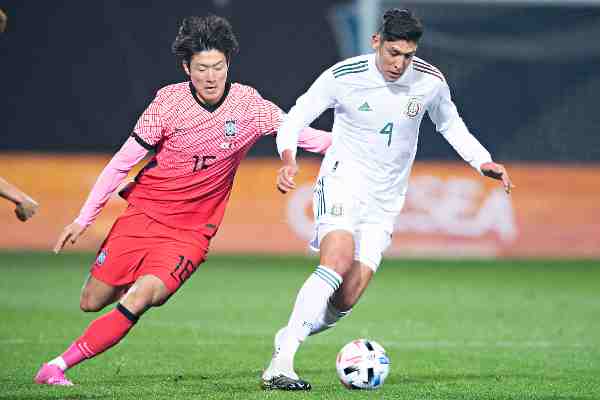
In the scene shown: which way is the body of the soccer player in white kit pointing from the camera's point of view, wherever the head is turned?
toward the camera

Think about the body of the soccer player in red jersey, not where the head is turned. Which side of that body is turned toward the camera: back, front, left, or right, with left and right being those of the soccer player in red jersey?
front

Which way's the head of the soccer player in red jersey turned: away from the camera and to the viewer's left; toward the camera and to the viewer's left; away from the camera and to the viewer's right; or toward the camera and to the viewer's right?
toward the camera and to the viewer's right

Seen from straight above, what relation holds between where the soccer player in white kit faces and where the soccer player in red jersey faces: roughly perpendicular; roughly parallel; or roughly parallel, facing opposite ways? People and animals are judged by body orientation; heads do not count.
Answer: roughly parallel

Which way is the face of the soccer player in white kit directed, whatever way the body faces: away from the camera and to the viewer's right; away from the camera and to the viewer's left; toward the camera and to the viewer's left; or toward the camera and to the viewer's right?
toward the camera and to the viewer's right

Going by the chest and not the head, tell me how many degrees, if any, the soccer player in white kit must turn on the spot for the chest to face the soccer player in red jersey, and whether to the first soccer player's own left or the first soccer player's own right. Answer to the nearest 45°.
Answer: approximately 90° to the first soccer player's own right

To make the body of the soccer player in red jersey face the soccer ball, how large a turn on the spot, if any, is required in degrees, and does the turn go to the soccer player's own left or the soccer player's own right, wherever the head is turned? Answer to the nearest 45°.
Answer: approximately 90° to the soccer player's own left

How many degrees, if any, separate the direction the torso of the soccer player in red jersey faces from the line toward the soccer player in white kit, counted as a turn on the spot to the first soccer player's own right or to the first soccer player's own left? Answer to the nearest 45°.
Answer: approximately 90° to the first soccer player's own left

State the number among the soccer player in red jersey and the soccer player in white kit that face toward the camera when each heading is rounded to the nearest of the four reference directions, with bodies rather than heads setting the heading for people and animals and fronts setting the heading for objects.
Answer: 2
